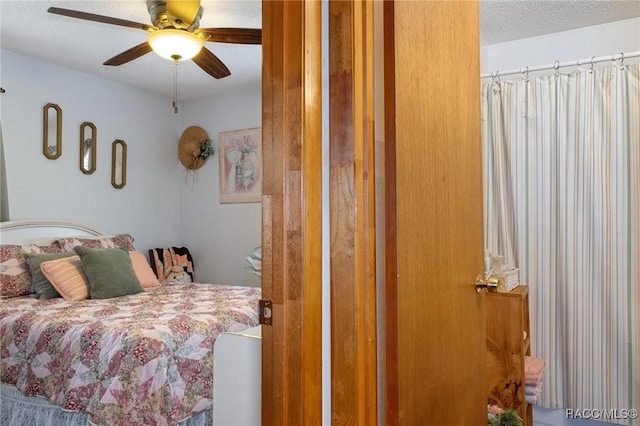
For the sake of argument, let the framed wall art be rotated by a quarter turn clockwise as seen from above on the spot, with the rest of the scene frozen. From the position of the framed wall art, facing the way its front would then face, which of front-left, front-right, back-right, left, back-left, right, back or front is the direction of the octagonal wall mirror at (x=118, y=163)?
front-left

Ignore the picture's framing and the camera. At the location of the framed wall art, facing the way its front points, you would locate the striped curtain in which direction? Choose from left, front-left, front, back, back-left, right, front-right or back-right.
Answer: left

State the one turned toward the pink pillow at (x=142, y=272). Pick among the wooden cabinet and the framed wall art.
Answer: the framed wall art

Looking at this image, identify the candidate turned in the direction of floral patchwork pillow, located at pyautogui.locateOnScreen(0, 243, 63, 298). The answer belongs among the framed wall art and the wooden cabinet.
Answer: the framed wall art

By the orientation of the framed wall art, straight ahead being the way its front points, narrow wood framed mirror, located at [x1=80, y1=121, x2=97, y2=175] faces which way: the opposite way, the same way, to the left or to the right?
to the left

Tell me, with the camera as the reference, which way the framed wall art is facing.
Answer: facing the viewer and to the left of the viewer

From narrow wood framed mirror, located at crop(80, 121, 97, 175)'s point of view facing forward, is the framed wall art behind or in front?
in front

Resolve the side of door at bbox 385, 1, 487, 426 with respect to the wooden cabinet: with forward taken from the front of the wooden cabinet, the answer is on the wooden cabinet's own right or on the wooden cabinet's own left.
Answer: on the wooden cabinet's own right

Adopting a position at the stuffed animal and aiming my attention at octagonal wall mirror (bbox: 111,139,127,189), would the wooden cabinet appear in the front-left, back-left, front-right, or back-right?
back-left
